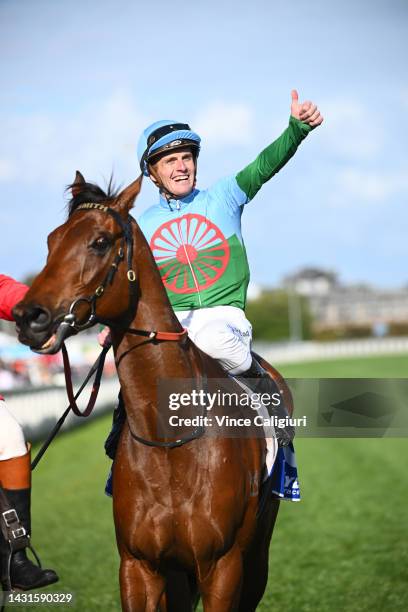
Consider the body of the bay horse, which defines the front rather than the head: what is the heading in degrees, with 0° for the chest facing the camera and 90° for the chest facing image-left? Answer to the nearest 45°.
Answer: approximately 45°

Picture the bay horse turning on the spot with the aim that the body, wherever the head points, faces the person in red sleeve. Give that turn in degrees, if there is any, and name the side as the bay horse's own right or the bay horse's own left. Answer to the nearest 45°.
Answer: approximately 90° to the bay horse's own right

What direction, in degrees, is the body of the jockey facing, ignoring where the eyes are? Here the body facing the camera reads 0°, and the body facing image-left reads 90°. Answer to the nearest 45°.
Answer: approximately 0°
